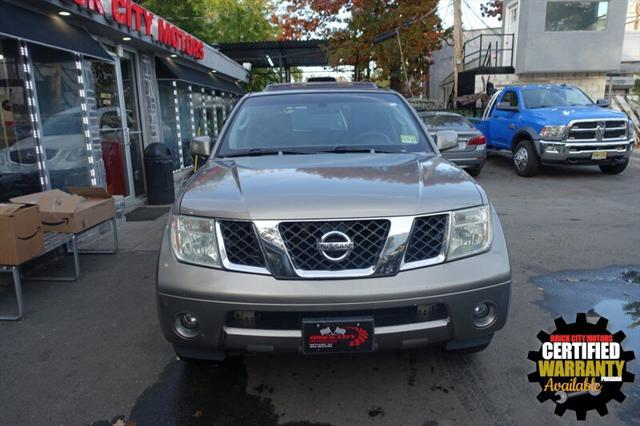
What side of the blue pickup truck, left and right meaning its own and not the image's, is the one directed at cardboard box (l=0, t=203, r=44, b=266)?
right

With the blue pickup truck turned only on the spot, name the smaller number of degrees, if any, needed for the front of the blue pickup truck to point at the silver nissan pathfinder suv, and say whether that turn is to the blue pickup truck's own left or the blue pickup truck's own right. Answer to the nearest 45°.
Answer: approximately 45° to the blue pickup truck's own right

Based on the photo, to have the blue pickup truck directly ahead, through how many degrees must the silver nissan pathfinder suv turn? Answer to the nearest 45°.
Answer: approximately 135° to its left

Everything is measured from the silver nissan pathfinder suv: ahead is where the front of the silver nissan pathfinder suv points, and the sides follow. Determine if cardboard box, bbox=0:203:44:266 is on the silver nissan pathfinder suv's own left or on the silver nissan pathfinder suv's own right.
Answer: on the silver nissan pathfinder suv's own right

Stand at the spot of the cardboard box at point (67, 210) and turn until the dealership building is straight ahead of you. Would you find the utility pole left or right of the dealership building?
right

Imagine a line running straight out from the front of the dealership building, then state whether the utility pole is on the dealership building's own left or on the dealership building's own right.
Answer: on the dealership building's own left

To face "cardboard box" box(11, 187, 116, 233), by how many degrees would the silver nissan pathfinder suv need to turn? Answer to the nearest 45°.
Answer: approximately 135° to its right

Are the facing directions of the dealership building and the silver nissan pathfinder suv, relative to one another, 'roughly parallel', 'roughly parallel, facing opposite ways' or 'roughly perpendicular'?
roughly perpendicular

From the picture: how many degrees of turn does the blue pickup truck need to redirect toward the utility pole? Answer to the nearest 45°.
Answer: approximately 180°

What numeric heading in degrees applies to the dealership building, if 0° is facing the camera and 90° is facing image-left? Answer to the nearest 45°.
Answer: approximately 315°

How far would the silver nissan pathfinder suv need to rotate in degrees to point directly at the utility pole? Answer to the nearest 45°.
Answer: approximately 180°

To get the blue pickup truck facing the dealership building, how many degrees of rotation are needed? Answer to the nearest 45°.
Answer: approximately 90° to its right

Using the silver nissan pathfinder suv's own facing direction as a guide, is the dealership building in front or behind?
behind
